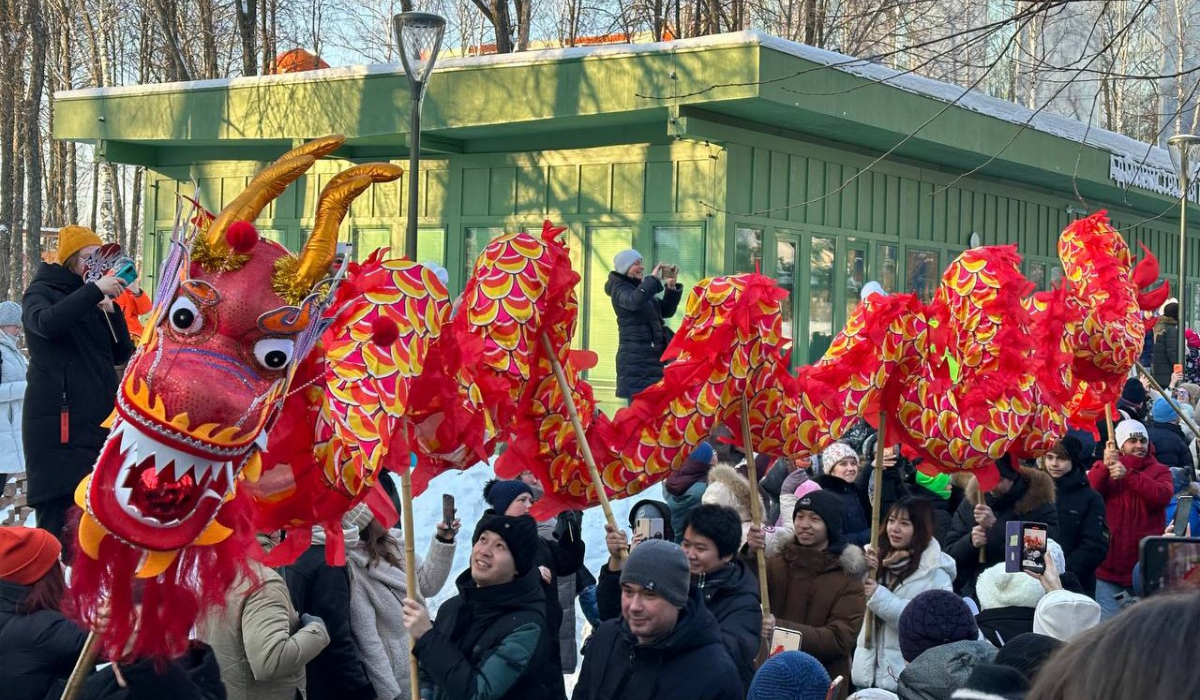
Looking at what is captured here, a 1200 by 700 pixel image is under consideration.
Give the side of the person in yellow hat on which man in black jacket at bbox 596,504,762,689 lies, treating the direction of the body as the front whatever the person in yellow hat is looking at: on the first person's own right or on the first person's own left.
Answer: on the first person's own right

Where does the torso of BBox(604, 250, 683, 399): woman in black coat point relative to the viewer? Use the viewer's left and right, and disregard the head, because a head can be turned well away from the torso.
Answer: facing to the right of the viewer

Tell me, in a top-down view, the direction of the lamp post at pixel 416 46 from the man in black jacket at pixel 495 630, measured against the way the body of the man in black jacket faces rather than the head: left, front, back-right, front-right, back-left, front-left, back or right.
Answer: back-right

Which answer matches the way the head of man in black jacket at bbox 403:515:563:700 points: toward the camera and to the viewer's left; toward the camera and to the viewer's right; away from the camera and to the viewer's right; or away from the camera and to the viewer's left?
toward the camera and to the viewer's left

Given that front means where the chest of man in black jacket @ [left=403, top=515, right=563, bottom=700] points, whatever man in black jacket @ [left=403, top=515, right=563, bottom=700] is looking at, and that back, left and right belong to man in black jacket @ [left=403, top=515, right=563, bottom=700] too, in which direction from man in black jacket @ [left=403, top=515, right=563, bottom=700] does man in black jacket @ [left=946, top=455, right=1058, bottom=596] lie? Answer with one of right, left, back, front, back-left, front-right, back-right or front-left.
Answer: back

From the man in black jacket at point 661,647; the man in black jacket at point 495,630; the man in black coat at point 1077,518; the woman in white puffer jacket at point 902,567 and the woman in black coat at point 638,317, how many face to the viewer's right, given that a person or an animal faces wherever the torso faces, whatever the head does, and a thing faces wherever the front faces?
1

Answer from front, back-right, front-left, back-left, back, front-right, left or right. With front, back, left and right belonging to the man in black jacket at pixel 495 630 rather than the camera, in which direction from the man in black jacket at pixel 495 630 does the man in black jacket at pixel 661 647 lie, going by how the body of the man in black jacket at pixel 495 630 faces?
left

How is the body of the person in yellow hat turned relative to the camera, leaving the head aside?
to the viewer's right

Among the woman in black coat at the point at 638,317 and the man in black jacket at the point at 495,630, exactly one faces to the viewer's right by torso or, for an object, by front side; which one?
the woman in black coat

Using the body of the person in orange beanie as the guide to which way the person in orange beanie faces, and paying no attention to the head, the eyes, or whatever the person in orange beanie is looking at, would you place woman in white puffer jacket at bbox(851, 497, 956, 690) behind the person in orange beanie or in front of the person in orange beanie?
in front

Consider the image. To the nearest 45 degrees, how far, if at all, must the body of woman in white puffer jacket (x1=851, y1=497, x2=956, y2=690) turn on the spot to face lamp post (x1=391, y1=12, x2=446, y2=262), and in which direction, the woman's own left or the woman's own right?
approximately 90° to the woman's own right

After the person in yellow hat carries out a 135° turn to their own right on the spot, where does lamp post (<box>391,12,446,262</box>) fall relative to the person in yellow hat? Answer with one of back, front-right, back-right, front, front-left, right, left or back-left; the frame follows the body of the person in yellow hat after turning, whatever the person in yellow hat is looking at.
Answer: back

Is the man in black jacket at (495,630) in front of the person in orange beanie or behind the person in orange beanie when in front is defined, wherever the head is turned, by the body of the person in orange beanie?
in front

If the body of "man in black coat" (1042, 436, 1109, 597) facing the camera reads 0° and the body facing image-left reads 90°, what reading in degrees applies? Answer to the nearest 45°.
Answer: approximately 45°
